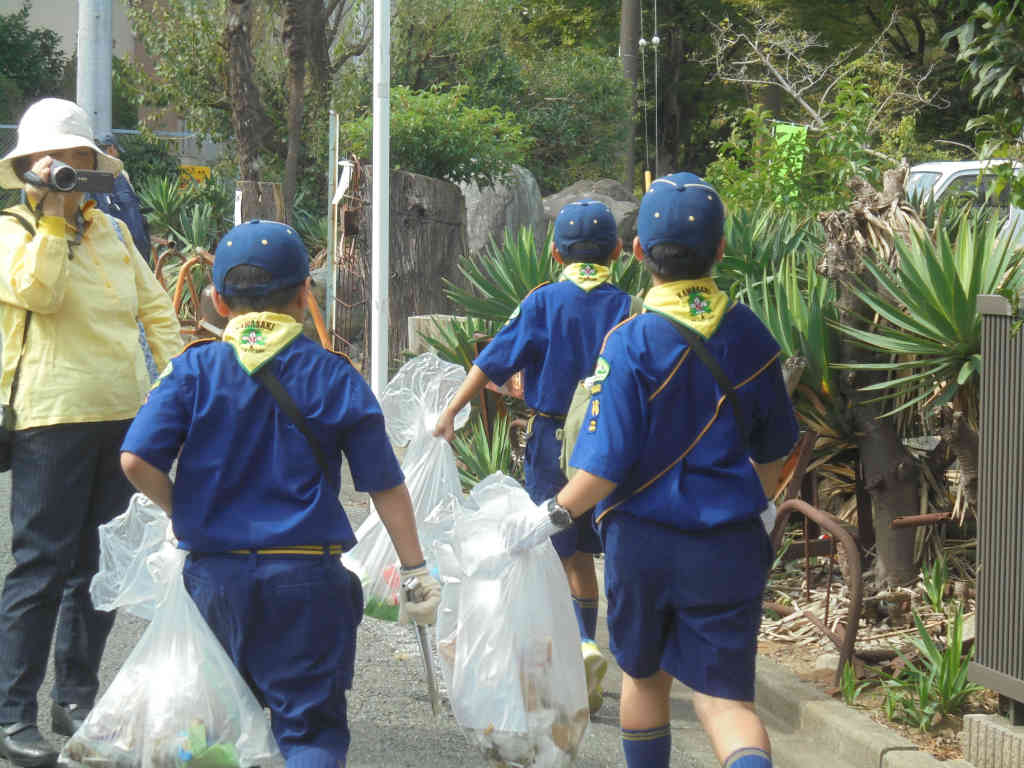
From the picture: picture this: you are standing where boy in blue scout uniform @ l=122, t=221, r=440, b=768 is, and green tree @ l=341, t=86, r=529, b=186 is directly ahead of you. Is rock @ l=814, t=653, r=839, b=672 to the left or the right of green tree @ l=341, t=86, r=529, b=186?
right

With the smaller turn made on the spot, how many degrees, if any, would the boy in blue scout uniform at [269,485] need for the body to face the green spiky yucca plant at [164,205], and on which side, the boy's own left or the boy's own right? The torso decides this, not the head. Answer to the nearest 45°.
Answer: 0° — they already face it

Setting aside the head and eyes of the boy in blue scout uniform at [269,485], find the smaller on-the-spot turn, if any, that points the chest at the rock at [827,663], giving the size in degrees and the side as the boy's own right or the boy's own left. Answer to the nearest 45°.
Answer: approximately 45° to the boy's own right

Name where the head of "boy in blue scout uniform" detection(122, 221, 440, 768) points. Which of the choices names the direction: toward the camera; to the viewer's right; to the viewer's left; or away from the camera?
away from the camera

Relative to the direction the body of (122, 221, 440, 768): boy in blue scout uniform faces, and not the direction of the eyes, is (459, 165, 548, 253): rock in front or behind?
in front

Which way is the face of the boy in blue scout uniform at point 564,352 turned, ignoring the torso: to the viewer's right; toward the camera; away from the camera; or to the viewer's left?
away from the camera

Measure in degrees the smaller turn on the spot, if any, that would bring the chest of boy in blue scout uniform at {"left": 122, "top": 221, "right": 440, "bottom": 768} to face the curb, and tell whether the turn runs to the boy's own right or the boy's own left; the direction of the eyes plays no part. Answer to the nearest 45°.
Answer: approximately 45° to the boy's own right

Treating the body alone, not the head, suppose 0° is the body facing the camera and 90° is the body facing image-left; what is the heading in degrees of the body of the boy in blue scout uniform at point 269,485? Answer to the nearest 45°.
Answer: approximately 180°

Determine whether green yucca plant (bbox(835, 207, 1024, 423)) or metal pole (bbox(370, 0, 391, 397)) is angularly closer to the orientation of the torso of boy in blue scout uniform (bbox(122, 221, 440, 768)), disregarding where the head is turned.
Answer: the metal pole

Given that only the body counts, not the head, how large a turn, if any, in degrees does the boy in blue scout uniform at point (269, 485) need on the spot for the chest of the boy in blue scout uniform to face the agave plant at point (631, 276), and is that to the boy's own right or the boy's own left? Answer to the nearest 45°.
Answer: approximately 45° to the boy's own right

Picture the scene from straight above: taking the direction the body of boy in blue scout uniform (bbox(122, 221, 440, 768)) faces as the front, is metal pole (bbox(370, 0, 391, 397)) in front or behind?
in front

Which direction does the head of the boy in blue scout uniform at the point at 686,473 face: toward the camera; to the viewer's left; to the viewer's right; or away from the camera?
away from the camera

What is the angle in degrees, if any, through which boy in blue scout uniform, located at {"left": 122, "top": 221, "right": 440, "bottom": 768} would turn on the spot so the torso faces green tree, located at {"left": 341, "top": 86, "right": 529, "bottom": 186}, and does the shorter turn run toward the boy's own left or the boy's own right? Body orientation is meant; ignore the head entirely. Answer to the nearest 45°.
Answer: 0° — they already face it

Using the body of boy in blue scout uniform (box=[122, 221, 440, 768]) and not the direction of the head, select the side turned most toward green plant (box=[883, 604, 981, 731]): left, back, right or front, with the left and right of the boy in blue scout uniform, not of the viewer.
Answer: right
